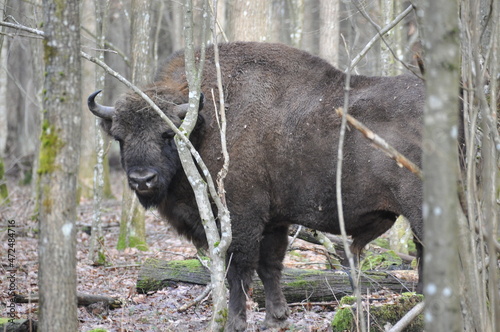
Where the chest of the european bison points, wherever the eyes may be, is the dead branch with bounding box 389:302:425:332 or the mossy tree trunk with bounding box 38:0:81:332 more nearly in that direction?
the mossy tree trunk

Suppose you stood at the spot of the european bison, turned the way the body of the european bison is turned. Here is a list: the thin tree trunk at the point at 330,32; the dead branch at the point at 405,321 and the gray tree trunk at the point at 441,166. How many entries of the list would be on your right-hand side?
1

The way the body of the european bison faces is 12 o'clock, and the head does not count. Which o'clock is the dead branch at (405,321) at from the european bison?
The dead branch is roughly at 8 o'clock from the european bison.

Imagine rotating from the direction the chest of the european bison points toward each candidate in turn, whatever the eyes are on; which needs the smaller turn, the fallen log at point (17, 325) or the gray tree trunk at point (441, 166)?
the fallen log

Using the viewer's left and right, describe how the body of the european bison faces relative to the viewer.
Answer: facing to the left of the viewer

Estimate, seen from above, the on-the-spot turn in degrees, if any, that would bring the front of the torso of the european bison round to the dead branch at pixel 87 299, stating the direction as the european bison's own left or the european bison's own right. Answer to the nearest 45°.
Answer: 0° — it already faces it

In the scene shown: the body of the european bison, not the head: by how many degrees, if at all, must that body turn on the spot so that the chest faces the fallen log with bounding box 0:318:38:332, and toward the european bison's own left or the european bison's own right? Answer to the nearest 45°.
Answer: approximately 45° to the european bison's own left

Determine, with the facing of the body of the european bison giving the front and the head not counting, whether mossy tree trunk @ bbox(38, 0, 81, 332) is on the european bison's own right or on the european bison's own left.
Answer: on the european bison's own left

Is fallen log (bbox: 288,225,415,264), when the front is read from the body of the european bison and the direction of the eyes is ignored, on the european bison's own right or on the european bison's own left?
on the european bison's own right

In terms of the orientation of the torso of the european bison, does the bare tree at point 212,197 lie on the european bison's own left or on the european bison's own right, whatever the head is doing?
on the european bison's own left
